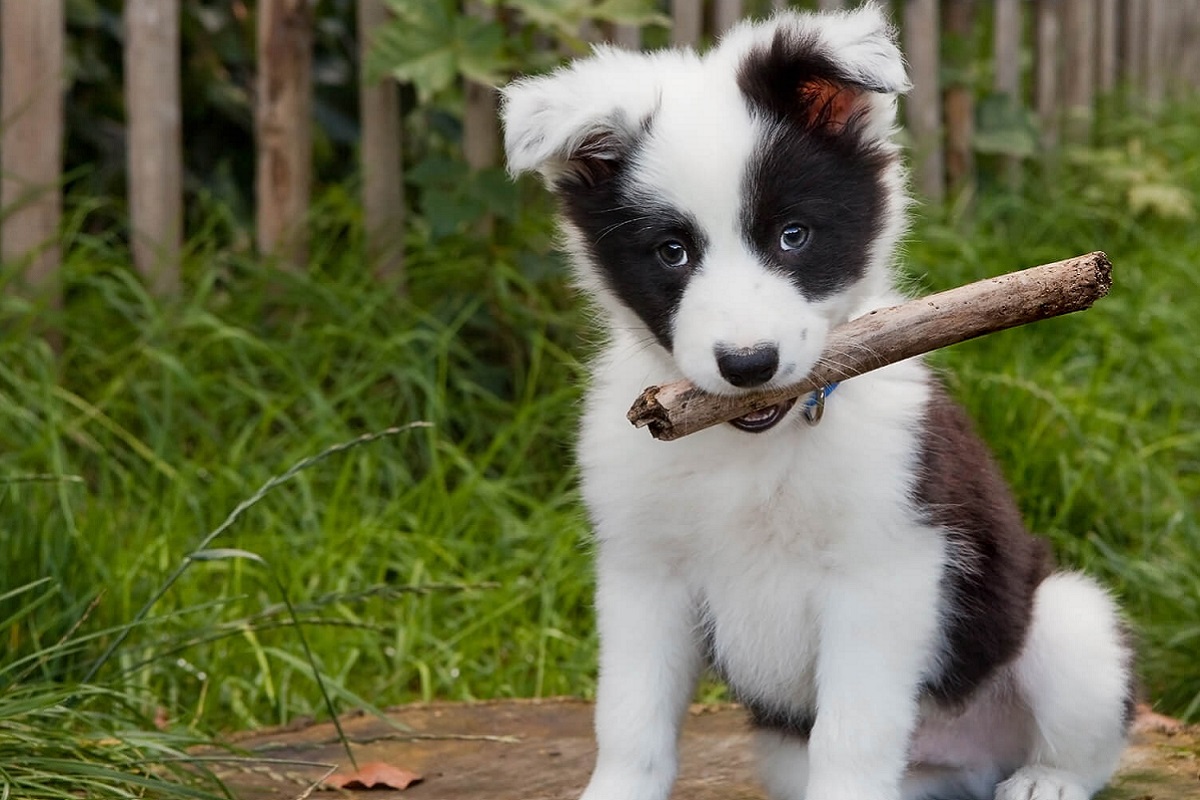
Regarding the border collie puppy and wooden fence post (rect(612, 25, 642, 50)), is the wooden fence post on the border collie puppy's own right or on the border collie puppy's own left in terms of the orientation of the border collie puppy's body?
on the border collie puppy's own right

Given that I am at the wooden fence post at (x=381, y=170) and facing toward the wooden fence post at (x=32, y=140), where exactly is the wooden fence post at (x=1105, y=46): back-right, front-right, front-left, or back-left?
back-right

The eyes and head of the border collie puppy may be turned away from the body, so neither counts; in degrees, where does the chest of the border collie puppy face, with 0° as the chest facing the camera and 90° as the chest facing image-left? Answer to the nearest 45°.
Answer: approximately 45°

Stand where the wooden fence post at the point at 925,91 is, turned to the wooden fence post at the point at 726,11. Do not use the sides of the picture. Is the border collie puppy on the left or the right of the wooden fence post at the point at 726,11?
left

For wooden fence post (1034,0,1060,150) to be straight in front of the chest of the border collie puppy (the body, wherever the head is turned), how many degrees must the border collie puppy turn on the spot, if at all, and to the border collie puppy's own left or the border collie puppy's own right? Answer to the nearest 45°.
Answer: approximately 135° to the border collie puppy's own right

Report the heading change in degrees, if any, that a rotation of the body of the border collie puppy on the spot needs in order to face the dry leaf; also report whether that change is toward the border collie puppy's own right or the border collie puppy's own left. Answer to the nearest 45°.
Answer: approximately 45° to the border collie puppy's own right

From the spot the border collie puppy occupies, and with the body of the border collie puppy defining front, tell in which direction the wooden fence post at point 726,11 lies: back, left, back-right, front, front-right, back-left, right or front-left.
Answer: back-right

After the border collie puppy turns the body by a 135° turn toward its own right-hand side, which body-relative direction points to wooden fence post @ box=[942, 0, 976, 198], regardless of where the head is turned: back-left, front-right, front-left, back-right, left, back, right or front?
front

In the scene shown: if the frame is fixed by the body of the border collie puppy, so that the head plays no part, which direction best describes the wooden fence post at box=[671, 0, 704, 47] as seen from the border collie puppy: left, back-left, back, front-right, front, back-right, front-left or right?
back-right

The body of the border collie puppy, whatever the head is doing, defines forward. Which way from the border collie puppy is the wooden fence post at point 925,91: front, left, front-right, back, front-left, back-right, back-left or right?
back-right

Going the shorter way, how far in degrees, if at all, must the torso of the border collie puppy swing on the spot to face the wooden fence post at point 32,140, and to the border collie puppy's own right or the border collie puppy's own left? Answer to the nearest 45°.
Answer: approximately 90° to the border collie puppy's own right

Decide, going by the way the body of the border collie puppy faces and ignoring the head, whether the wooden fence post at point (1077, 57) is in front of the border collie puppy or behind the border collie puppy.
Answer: behind

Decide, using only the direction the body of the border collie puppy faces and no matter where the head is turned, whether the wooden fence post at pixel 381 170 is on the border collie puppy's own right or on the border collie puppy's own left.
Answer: on the border collie puppy's own right

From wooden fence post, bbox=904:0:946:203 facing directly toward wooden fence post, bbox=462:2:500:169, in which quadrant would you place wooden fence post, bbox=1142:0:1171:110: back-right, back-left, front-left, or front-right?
back-right
